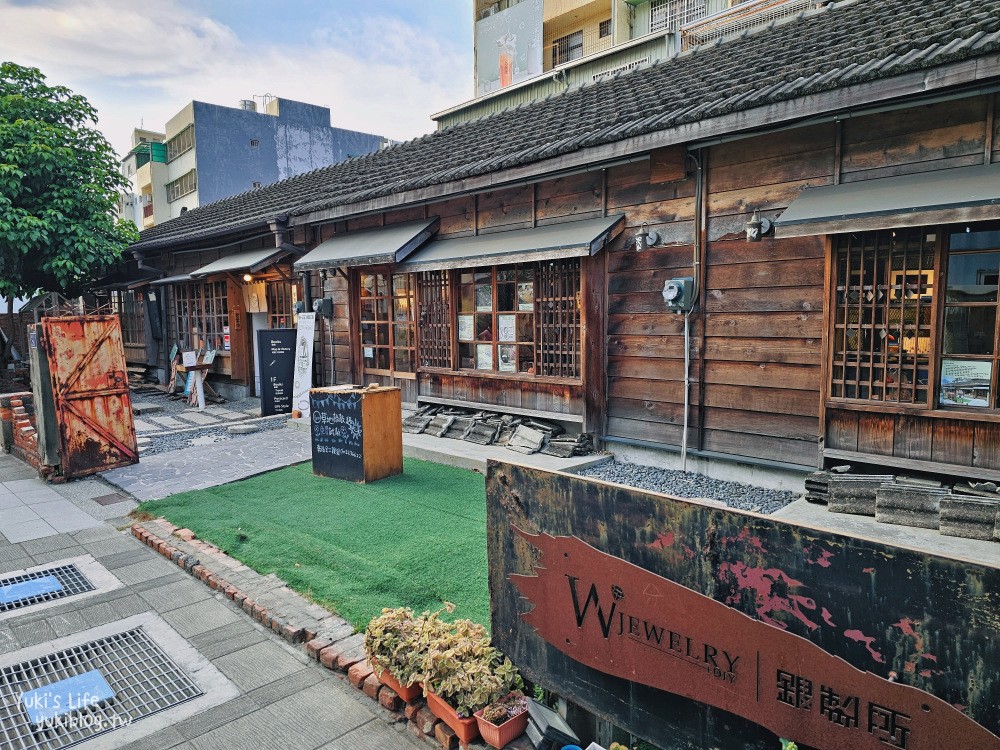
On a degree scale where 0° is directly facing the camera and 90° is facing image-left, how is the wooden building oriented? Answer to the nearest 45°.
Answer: approximately 45°

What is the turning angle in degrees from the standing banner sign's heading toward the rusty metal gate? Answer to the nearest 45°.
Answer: approximately 45° to its right

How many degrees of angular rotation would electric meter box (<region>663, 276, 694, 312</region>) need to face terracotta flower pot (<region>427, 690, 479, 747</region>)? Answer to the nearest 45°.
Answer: approximately 45° to its left

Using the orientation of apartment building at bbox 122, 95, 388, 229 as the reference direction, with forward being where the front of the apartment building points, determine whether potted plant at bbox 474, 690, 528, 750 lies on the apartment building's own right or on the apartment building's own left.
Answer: on the apartment building's own left

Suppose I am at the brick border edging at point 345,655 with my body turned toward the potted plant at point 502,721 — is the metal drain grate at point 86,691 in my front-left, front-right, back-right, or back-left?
back-right

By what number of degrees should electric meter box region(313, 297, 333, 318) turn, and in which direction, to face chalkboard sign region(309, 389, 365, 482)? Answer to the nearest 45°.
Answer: approximately 45° to its left

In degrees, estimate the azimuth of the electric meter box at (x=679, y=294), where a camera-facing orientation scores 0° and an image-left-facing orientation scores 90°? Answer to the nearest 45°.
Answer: approximately 45°

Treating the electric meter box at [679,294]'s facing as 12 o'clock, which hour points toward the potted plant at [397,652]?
The potted plant is roughly at 11 o'clock from the electric meter box.

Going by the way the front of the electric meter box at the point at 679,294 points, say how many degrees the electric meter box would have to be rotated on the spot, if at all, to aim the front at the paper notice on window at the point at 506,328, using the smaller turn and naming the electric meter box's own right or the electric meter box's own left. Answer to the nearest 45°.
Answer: approximately 90° to the electric meter box's own right

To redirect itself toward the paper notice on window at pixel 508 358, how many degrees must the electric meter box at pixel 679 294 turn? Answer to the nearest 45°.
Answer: approximately 90° to its right

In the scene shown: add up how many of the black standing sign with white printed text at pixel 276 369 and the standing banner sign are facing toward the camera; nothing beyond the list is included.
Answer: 2

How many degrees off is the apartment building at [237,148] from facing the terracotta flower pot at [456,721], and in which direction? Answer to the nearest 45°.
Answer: approximately 45° to its left
